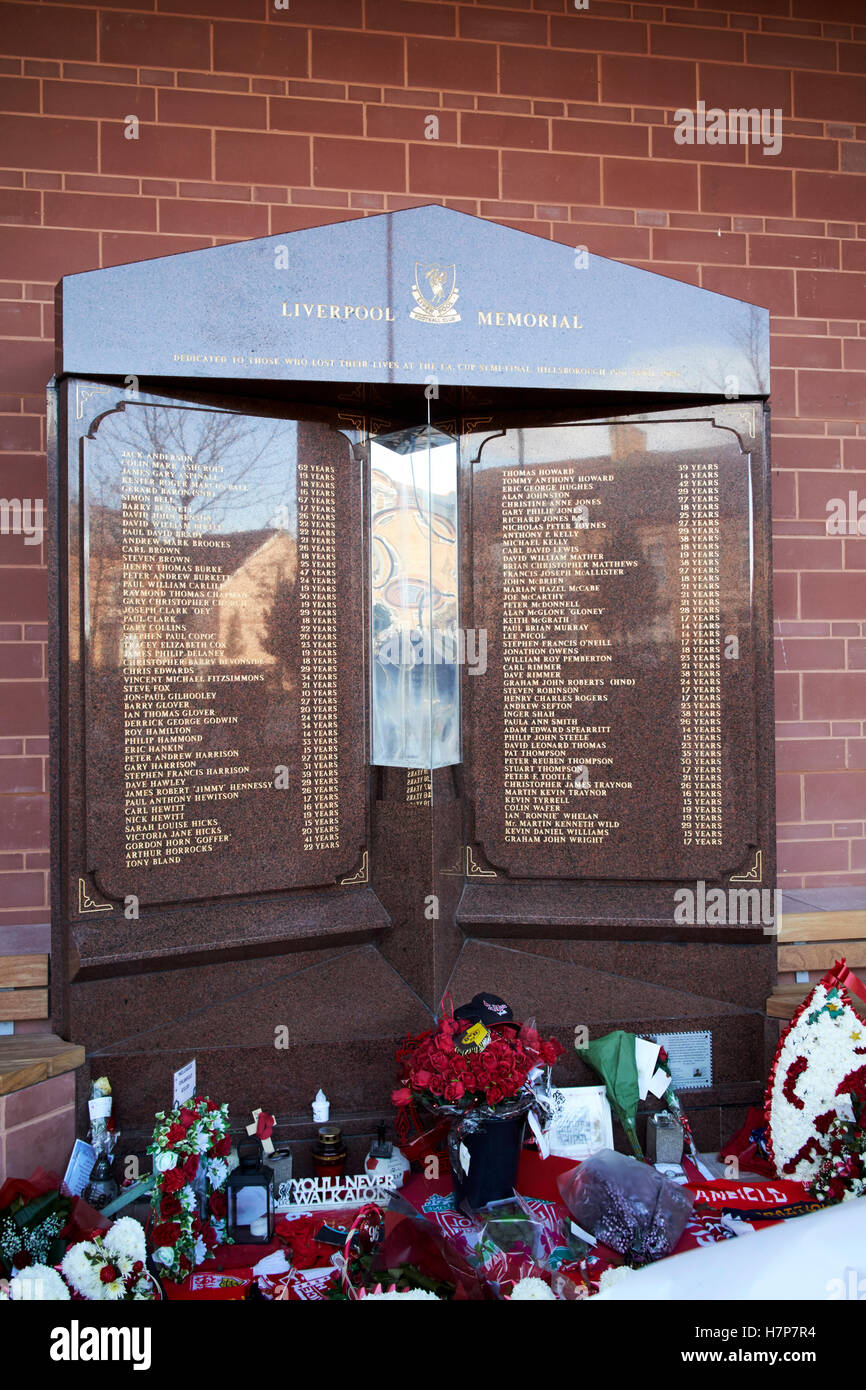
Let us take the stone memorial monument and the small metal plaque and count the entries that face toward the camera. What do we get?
2

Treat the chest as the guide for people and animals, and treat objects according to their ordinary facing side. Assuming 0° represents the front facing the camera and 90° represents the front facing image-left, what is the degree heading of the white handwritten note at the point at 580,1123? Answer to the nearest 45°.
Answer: approximately 0°

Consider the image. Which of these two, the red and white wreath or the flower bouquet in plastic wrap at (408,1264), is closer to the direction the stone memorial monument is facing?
the flower bouquet in plastic wrap

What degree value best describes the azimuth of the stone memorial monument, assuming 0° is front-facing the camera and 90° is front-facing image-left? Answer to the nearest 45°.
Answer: approximately 0°

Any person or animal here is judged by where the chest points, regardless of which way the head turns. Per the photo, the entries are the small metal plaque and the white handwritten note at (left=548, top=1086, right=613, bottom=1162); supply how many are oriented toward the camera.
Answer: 2
